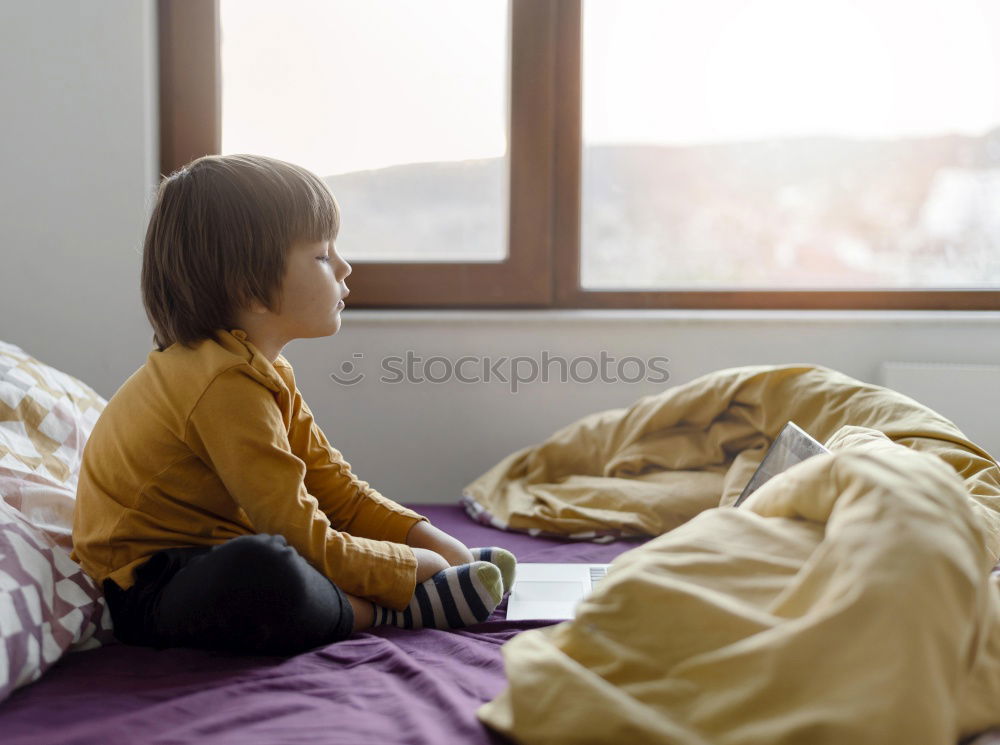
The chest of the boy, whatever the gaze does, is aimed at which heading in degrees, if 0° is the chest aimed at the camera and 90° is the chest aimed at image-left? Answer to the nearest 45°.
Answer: approximately 270°

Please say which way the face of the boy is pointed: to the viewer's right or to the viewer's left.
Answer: to the viewer's right

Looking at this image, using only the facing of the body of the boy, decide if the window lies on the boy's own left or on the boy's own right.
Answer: on the boy's own left
